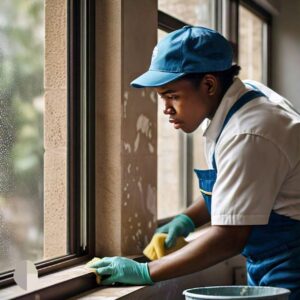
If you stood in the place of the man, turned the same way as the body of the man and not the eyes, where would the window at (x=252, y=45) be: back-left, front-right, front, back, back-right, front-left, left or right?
right

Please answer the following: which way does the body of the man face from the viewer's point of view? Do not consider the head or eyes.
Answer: to the viewer's left

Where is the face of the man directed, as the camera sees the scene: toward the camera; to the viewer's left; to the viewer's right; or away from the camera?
to the viewer's left

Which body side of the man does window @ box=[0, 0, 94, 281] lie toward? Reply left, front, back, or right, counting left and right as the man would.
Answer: front
